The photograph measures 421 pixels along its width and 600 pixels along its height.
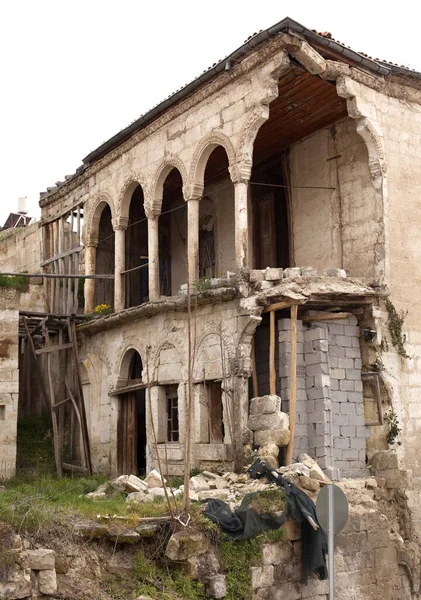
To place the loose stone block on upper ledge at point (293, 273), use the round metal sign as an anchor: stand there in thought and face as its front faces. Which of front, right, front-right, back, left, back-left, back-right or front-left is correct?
front-left

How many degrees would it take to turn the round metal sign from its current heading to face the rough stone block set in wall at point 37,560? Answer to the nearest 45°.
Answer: approximately 135° to its left

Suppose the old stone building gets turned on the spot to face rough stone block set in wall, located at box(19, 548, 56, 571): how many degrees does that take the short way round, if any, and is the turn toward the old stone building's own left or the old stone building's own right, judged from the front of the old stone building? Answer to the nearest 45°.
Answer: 0° — it already faces it

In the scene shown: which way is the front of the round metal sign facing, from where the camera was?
facing away from the viewer and to the right of the viewer

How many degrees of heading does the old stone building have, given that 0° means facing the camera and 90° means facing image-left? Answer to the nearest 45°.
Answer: approximately 45°

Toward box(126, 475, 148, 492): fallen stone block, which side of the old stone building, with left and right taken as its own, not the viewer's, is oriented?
front

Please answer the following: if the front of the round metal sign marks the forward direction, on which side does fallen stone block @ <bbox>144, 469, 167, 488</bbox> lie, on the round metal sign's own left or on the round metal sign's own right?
on the round metal sign's own left

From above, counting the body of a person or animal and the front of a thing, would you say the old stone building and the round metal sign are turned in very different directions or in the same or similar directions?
very different directions

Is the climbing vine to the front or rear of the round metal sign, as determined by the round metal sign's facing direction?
to the front

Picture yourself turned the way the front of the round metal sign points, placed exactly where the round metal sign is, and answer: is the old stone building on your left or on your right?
on your left

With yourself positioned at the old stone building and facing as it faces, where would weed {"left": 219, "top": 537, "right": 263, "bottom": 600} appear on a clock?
The weed is roughly at 11 o'clock from the old stone building.
